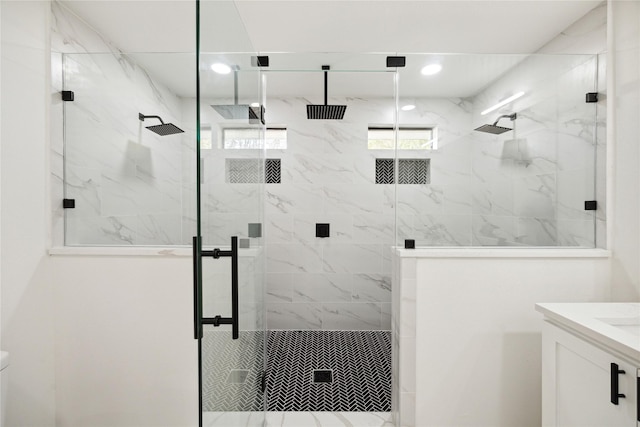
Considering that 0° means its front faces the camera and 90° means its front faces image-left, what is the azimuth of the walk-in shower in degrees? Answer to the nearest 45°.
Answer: approximately 0°
